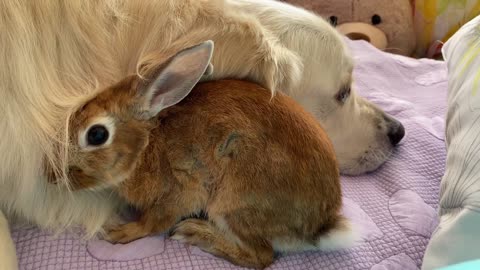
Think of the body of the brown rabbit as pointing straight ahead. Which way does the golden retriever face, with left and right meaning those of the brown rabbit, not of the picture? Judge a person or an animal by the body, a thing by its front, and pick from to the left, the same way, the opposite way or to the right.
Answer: the opposite way

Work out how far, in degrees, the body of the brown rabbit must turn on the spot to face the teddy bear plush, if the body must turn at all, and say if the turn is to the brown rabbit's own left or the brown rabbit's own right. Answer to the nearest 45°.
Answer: approximately 135° to the brown rabbit's own right

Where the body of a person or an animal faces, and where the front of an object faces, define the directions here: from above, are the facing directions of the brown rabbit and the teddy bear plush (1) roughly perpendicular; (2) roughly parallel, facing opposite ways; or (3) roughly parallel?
roughly perpendicular

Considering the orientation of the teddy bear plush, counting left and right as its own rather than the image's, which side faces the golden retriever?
front

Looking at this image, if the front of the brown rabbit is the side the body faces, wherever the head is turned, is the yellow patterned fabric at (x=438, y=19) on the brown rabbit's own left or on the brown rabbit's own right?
on the brown rabbit's own right

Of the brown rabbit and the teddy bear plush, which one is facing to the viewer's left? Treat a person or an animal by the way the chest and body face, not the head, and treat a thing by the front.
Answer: the brown rabbit

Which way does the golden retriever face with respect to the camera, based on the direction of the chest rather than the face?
to the viewer's right

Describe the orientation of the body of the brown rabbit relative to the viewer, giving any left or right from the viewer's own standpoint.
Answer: facing to the left of the viewer

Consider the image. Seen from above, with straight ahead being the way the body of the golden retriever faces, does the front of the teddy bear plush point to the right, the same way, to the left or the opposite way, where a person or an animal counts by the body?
to the right

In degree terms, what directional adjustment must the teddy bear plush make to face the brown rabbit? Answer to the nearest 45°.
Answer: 0° — it already faces it

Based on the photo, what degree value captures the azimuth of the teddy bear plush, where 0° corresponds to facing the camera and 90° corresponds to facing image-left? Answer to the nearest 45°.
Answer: approximately 0°
